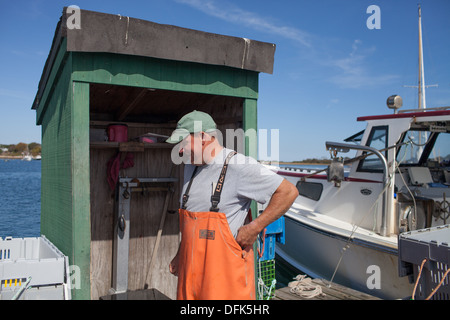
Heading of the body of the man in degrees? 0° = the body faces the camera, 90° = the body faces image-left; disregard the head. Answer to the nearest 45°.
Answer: approximately 45°

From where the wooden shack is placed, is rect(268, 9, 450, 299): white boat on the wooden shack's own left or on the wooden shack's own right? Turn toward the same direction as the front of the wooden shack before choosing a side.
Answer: on the wooden shack's own left

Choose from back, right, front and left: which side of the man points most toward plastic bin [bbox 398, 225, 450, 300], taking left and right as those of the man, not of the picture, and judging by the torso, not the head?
left

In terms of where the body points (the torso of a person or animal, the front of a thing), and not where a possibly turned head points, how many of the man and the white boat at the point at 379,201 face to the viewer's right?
0

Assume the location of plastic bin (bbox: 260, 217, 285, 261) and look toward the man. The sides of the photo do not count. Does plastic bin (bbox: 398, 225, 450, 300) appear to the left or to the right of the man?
left

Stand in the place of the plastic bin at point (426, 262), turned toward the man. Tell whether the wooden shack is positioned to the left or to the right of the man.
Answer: right

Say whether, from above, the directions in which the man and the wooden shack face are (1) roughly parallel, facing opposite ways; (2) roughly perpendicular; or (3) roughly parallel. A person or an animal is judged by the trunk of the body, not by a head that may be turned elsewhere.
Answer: roughly perpendicular

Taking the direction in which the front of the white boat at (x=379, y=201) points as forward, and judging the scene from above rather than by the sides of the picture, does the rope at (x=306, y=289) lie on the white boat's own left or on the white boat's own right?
on the white boat's own left

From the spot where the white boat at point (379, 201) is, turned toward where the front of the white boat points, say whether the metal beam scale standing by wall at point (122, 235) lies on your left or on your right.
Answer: on your left

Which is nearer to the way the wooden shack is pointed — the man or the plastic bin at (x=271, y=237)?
the man
